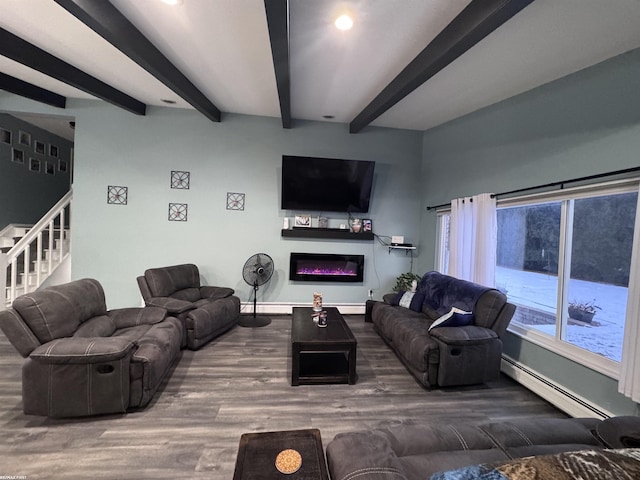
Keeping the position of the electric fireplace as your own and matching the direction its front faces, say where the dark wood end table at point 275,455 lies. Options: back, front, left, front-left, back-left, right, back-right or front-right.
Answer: front

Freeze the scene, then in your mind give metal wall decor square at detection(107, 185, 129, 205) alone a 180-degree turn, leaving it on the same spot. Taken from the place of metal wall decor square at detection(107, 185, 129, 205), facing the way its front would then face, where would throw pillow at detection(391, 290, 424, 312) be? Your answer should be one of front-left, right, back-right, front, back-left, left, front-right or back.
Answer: back-right

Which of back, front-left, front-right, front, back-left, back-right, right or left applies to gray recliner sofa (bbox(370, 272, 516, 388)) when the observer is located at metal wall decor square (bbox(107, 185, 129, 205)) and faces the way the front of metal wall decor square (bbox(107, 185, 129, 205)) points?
front-left

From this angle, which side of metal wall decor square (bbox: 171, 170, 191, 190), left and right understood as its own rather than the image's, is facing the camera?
front

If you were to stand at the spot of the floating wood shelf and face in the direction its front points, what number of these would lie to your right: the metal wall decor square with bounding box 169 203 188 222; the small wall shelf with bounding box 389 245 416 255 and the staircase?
2

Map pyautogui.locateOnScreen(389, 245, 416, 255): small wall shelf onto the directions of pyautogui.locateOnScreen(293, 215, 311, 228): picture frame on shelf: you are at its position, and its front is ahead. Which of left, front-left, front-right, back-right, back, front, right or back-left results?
left

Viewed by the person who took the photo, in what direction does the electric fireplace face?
facing the viewer

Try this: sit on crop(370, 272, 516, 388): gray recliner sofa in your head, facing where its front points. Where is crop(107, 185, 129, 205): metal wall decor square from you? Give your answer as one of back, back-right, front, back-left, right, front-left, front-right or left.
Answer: front-right

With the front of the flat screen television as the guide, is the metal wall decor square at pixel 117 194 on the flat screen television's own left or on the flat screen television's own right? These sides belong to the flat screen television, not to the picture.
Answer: on the flat screen television's own right

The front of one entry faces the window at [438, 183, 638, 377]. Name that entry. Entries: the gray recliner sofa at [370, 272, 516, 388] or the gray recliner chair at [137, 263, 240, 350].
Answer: the gray recliner chair at [137, 263, 240, 350]

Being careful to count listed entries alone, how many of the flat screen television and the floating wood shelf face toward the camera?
2

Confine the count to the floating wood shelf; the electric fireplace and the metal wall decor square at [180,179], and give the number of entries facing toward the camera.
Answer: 3

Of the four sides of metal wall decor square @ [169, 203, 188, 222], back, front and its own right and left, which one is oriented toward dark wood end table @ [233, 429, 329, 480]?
front

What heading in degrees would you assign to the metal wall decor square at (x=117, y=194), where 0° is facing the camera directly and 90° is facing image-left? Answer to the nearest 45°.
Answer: approximately 0°

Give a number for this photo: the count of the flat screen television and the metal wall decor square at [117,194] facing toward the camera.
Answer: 2

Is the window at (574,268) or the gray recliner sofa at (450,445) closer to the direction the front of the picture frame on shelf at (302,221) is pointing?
the gray recliner sofa

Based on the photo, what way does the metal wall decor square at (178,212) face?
toward the camera

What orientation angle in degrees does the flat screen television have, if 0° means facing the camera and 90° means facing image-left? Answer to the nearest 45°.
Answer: approximately 0°
